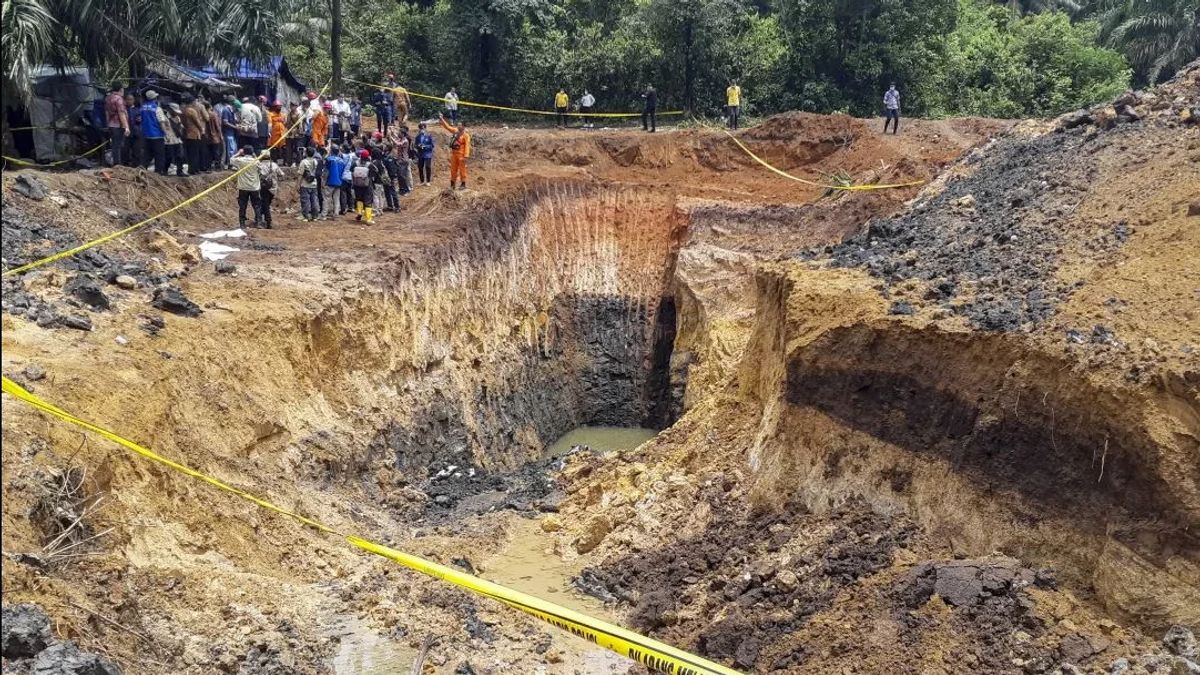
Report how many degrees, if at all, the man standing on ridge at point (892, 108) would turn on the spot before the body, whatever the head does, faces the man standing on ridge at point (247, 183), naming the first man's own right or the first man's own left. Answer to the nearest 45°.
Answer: approximately 45° to the first man's own right

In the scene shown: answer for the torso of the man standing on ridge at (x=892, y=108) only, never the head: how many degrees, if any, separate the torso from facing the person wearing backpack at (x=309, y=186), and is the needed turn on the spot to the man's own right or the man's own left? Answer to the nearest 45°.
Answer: approximately 45° to the man's own right

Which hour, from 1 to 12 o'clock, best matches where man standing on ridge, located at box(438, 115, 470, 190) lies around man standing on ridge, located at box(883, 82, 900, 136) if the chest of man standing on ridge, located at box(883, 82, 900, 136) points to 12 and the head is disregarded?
man standing on ridge, located at box(438, 115, 470, 190) is roughly at 2 o'clock from man standing on ridge, located at box(883, 82, 900, 136).

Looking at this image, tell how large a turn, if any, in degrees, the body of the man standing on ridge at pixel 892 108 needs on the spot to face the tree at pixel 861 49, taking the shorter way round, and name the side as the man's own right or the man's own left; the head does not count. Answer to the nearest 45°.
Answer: approximately 180°

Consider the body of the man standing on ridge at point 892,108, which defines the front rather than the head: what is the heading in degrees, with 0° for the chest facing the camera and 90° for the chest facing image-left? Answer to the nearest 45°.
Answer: approximately 0°

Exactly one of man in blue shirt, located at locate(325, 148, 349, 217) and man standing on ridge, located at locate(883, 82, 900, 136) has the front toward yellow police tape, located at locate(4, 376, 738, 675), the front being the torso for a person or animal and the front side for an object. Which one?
the man standing on ridge

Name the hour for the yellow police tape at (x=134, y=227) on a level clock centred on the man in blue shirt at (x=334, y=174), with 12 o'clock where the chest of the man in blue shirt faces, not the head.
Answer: The yellow police tape is roughly at 7 o'clock from the man in blue shirt.

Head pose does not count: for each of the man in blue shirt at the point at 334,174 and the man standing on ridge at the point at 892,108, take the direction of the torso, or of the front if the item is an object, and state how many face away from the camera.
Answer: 1

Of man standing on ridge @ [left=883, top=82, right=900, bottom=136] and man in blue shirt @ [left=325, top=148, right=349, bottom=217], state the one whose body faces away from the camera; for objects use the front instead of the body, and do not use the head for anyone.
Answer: the man in blue shirt

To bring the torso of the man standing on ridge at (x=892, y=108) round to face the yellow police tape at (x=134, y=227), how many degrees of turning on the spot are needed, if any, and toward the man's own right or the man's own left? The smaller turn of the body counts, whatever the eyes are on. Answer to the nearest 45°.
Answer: approximately 45° to the man's own right

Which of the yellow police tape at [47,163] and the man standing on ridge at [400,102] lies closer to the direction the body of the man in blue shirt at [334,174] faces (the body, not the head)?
the man standing on ridge

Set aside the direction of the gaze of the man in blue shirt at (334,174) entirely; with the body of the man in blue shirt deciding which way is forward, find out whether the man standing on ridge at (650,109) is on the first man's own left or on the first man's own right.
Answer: on the first man's own right
